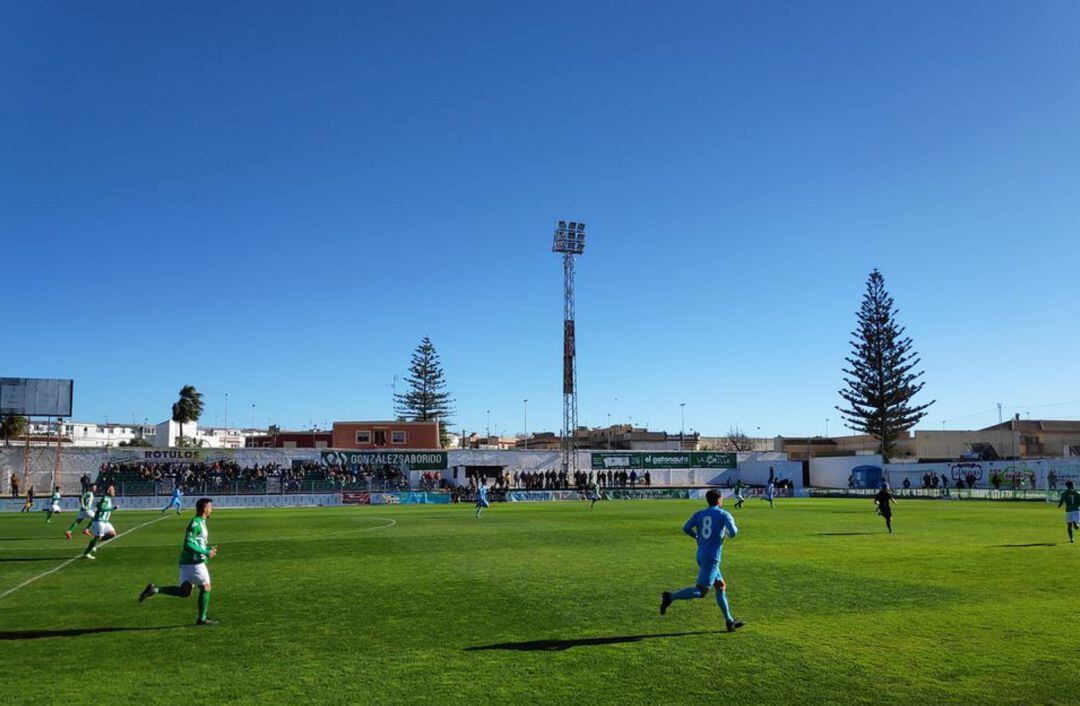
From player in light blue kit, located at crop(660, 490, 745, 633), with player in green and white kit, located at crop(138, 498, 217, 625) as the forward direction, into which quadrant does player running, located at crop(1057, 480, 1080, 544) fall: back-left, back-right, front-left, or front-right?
back-right

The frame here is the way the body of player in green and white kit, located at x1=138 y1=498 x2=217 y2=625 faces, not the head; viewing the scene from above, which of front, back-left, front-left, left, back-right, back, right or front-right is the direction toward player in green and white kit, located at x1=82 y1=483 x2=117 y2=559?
left

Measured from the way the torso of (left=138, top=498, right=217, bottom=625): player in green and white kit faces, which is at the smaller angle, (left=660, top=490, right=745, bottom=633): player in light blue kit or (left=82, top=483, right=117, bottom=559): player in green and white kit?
the player in light blue kit

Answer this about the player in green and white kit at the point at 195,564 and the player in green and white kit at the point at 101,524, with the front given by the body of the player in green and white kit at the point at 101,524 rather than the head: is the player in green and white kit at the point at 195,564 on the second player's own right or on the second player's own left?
on the second player's own right

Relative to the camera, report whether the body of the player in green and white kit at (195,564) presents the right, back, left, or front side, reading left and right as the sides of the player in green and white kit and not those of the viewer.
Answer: right

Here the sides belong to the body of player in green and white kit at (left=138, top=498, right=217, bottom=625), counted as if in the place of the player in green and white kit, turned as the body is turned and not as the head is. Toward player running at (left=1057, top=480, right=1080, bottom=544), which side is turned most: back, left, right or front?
front

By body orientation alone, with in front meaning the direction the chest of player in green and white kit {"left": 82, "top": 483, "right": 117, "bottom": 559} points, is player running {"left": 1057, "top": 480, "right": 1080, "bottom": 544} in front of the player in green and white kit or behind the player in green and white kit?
in front

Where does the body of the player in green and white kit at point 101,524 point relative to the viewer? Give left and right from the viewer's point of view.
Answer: facing to the right of the viewer

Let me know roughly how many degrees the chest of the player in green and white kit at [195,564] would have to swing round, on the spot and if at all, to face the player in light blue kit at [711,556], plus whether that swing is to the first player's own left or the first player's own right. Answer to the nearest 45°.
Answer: approximately 45° to the first player's own right

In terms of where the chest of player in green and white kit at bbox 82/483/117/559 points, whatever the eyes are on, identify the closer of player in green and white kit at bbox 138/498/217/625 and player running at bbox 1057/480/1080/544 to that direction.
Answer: the player running
